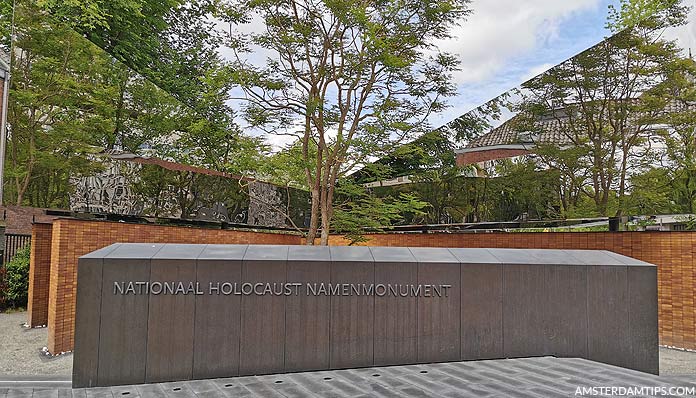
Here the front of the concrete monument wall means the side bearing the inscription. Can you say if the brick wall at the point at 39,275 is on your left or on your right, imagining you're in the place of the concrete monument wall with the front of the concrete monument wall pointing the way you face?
on your right

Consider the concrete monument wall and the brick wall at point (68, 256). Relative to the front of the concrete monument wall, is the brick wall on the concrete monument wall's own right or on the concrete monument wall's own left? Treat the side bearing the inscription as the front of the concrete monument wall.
on the concrete monument wall's own right

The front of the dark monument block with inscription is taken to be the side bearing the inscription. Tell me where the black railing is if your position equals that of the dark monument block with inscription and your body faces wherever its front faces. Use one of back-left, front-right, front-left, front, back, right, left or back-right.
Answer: back-right

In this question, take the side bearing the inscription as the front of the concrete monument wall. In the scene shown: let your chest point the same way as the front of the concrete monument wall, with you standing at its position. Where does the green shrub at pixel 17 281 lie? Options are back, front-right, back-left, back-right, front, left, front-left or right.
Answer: back-right

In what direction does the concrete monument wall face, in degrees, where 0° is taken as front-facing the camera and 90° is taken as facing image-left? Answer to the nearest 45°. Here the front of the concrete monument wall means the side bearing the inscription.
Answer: approximately 0°
